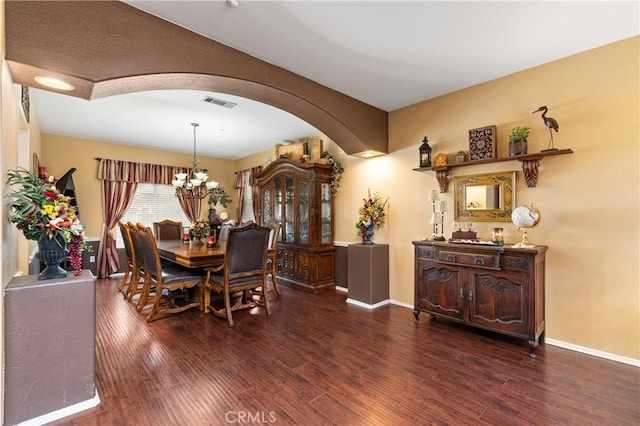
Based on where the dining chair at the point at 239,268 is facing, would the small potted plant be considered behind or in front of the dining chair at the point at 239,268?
behind

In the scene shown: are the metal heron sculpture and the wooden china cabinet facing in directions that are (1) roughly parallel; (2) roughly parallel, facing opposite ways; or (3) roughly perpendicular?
roughly perpendicular

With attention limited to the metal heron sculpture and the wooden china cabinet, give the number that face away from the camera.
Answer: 0

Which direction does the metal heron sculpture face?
to the viewer's left

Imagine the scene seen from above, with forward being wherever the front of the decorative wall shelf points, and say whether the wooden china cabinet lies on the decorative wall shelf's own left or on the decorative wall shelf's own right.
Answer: on the decorative wall shelf's own right

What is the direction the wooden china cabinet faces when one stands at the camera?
facing the viewer and to the left of the viewer

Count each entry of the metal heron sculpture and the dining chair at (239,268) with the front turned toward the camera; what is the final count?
0

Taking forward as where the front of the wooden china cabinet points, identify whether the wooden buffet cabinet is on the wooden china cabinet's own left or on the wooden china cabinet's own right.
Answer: on the wooden china cabinet's own left

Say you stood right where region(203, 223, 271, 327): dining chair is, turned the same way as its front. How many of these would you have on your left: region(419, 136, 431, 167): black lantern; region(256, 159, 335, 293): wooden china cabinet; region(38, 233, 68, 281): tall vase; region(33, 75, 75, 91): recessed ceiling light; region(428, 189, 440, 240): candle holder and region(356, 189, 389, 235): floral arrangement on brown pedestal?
2

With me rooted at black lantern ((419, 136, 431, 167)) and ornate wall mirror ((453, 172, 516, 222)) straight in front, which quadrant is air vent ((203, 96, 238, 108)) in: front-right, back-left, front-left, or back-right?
back-right

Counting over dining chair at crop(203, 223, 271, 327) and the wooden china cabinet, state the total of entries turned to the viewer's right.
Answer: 0

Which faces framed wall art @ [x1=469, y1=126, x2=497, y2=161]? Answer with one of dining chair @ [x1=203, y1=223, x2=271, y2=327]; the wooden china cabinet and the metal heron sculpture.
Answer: the metal heron sculpture

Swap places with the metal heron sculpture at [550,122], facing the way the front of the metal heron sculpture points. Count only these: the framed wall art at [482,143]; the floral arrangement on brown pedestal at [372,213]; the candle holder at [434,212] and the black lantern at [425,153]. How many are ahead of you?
4
